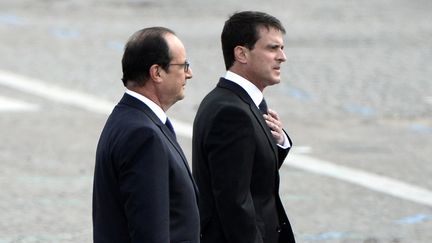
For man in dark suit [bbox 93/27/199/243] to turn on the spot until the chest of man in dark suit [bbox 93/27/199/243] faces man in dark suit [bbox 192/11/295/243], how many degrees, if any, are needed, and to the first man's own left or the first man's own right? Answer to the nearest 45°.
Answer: approximately 45° to the first man's own left

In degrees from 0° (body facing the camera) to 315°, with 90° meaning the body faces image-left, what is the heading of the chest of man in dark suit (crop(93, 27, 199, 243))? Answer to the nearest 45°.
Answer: approximately 270°

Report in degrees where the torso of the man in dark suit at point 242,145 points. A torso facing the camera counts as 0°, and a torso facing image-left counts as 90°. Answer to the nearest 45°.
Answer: approximately 270°

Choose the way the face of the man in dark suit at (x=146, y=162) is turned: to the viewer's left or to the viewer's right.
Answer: to the viewer's right

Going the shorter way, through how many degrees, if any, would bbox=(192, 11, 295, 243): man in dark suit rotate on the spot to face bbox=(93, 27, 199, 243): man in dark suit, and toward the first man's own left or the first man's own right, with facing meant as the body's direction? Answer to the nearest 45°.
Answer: approximately 135° to the first man's own right

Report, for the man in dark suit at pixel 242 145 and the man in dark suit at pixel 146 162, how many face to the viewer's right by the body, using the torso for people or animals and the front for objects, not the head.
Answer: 2
